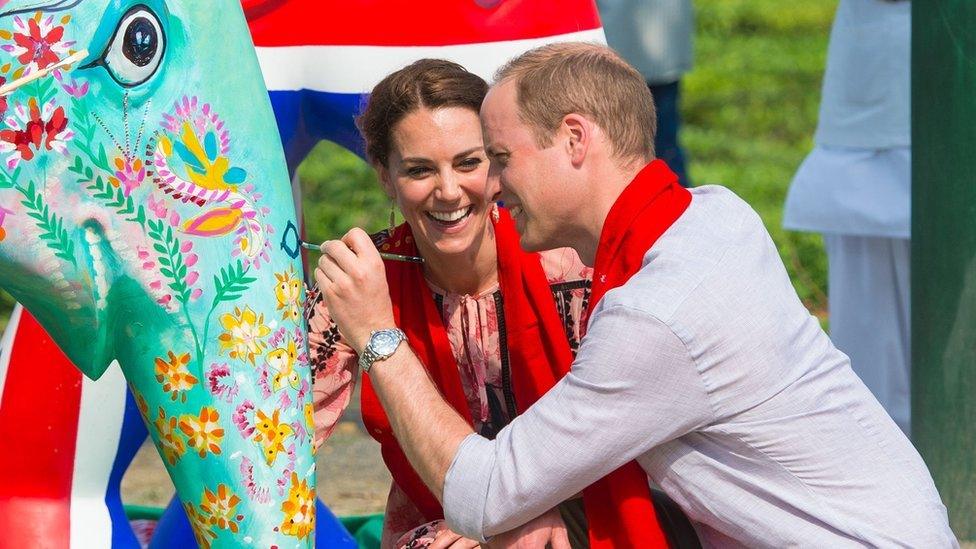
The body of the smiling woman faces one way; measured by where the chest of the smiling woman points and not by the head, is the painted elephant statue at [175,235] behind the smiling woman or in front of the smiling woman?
in front

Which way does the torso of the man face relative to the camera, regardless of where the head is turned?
to the viewer's left

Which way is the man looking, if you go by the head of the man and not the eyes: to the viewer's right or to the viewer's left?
to the viewer's left

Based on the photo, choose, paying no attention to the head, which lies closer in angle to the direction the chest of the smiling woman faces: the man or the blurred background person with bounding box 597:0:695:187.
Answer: the man

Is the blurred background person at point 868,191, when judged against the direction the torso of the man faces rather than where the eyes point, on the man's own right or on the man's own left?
on the man's own right

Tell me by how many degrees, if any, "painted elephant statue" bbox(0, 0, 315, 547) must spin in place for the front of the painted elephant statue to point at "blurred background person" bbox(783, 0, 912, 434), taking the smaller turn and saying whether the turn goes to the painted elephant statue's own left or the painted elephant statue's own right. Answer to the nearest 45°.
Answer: approximately 45° to the painted elephant statue's own left

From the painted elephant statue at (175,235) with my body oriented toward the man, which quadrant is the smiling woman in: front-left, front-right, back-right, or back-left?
front-left

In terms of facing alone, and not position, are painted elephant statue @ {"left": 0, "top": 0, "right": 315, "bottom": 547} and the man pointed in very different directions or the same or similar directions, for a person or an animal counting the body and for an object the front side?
very different directions

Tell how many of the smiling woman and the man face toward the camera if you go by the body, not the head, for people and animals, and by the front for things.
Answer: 1

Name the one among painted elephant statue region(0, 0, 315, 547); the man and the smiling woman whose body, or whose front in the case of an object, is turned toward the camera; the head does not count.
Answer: the smiling woman

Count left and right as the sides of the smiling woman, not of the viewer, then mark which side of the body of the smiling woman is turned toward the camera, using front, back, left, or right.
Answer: front

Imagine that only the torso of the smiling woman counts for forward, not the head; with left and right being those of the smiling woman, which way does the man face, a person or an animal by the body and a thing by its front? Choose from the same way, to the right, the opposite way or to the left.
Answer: to the right

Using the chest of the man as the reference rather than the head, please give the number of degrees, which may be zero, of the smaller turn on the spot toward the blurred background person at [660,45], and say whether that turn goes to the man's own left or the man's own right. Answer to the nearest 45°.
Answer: approximately 90° to the man's own right

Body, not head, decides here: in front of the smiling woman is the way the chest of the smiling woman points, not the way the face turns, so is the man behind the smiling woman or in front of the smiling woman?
in front

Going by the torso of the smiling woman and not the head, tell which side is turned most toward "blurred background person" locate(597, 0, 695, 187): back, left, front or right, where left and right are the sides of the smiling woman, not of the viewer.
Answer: back

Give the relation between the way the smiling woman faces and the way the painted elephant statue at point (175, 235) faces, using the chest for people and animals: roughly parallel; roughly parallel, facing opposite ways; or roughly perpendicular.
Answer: roughly perpendicular
